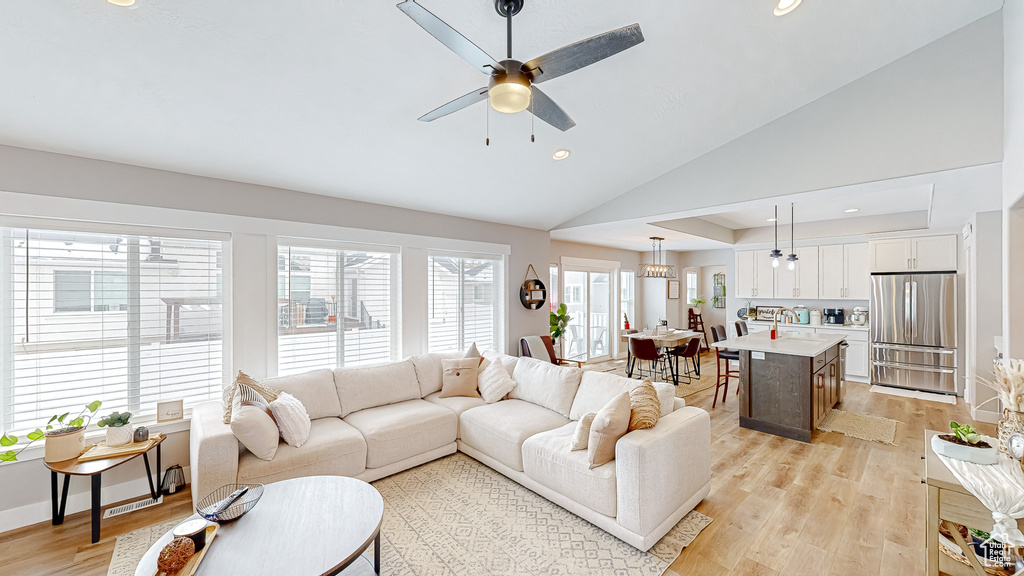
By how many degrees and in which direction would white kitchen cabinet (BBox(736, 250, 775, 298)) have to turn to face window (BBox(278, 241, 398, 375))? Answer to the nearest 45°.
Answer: approximately 45° to its right

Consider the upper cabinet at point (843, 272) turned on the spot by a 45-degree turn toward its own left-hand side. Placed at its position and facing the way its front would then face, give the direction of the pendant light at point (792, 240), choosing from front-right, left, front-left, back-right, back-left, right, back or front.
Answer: right

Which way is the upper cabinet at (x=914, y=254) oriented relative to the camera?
toward the camera

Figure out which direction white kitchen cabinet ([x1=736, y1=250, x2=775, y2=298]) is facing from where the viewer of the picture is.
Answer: facing the viewer

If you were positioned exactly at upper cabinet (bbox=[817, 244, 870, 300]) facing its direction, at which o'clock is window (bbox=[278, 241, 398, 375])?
The window is roughly at 1 o'clock from the upper cabinet.

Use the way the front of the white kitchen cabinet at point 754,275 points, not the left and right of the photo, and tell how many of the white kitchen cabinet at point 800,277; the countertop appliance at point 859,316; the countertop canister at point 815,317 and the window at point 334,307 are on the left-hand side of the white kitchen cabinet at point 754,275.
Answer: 3

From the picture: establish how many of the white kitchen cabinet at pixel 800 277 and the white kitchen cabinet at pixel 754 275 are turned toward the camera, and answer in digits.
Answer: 2

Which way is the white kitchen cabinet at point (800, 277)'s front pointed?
toward the camera

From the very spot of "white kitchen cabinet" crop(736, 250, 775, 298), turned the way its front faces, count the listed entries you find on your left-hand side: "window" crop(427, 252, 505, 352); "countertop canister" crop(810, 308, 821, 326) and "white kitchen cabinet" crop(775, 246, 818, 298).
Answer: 2

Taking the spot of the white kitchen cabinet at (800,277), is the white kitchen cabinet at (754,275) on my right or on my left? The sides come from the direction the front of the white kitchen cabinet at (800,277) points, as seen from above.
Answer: on my right

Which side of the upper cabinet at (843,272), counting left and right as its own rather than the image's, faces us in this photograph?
front

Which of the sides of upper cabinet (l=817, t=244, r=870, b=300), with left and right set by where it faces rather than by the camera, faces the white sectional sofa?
front

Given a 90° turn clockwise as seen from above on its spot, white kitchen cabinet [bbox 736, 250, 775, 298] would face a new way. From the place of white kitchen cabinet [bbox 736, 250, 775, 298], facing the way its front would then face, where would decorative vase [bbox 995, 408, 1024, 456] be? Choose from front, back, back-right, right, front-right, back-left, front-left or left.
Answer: left

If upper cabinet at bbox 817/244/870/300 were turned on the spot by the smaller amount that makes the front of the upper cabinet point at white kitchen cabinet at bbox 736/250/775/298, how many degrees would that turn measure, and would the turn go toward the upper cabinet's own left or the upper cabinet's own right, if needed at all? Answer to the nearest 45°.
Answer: approximately 90° to the upper cabinet's own right

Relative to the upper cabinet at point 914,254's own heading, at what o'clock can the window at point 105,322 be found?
The window is roughly at 1 o'clock from the upper cabinet.

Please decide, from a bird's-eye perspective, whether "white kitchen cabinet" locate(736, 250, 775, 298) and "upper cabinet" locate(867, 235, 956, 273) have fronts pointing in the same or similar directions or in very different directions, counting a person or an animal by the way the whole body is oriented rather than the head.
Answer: same or similar directions
